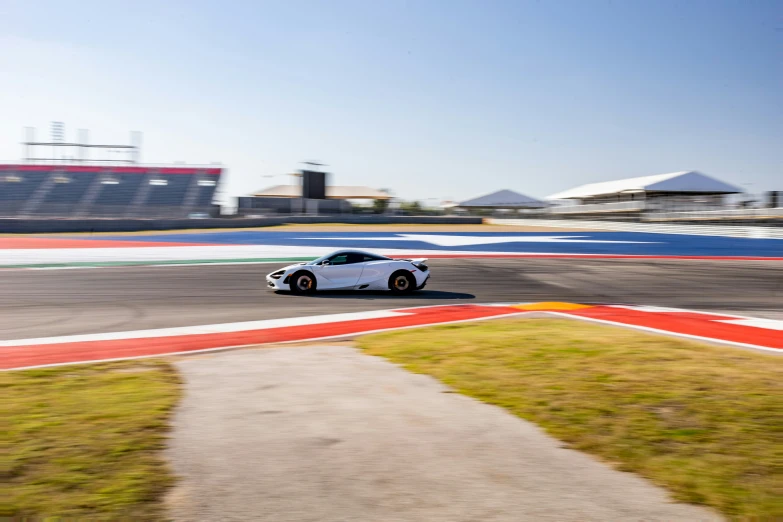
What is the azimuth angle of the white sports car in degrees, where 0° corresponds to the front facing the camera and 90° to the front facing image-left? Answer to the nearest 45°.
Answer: approximately 90°

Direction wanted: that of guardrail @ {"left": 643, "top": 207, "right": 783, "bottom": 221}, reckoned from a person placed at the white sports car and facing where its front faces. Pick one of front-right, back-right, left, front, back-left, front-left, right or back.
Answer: back-right

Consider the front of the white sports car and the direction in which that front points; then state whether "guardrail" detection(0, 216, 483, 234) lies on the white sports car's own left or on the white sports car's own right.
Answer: on the white sports car's own right

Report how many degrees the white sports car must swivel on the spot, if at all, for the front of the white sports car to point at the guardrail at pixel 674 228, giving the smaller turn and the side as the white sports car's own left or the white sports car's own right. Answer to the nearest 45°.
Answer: approximately 135° to the white sports car's own right
